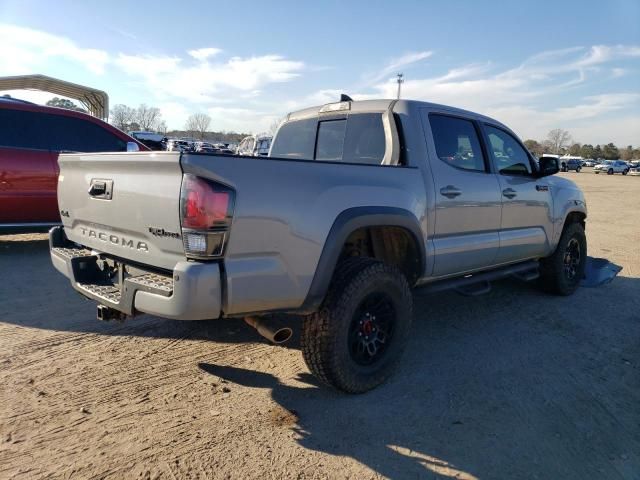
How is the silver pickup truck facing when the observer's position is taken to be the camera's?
facing away from the viewer and to the right of the viewer

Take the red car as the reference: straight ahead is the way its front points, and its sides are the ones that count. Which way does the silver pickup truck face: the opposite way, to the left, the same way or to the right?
the same way

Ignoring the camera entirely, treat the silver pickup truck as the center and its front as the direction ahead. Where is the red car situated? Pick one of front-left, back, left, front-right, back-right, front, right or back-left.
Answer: left

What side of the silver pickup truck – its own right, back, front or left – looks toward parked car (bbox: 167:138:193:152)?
left

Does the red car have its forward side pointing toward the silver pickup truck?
no

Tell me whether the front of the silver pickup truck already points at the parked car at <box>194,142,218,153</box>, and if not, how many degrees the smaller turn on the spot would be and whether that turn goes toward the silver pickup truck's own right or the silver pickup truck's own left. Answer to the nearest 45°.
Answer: approximately 45° to the silver pickup truck's own left

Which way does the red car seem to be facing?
to the viewer's right

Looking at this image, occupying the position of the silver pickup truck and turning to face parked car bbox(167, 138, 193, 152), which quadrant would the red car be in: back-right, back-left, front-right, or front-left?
front-left

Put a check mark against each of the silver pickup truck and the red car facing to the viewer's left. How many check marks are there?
0
